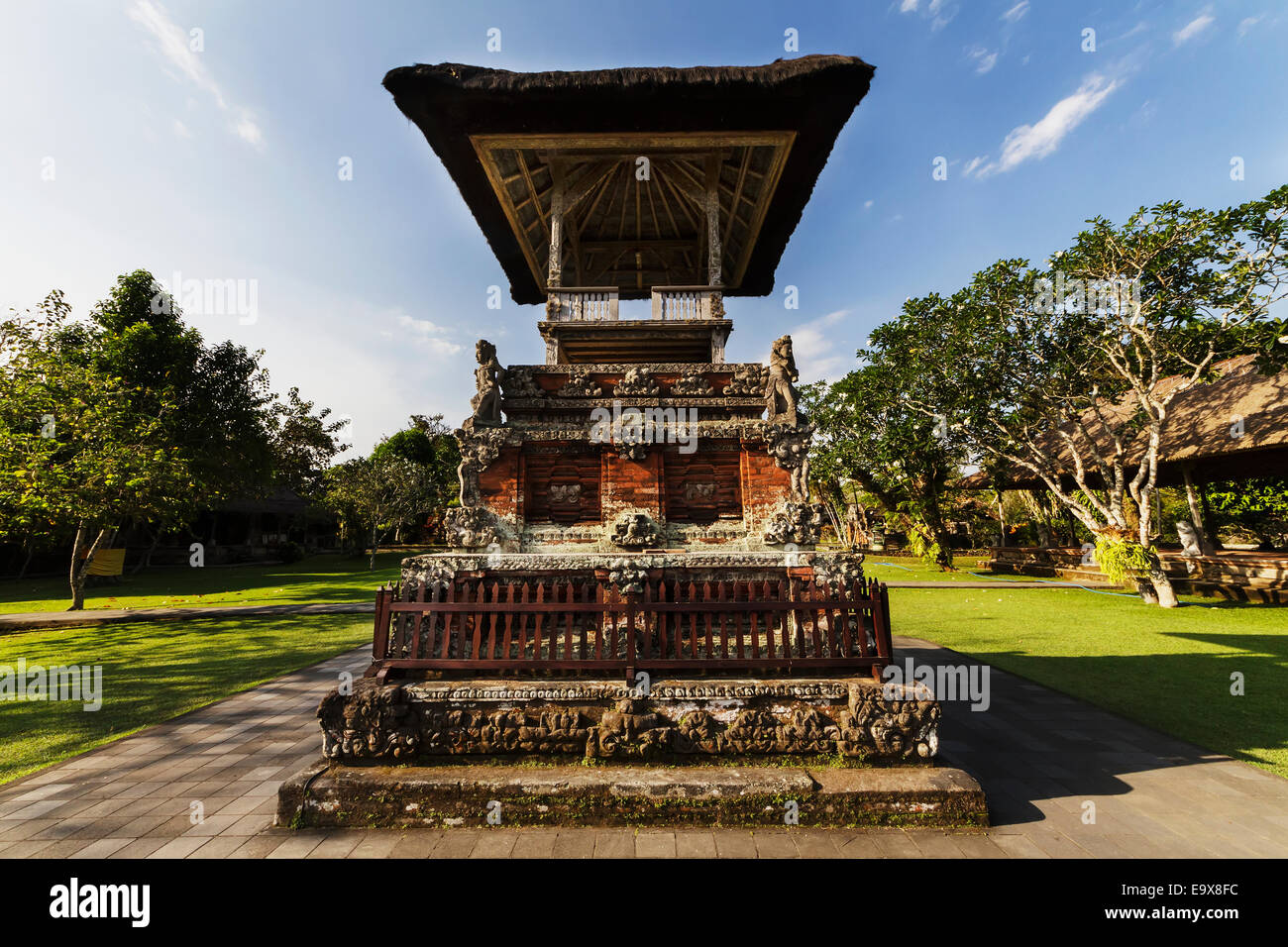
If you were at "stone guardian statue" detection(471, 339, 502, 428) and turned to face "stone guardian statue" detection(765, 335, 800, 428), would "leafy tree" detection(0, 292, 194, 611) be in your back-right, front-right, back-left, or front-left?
back-left

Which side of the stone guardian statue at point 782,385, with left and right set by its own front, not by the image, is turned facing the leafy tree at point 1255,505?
left

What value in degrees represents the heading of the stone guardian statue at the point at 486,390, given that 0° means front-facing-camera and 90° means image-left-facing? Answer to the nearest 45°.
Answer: approximately 45°

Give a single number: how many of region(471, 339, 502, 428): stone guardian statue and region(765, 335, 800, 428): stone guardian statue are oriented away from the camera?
0

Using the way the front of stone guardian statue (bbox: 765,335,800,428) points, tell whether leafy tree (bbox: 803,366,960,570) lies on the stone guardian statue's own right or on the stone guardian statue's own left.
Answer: on the stone guardian statue's own left

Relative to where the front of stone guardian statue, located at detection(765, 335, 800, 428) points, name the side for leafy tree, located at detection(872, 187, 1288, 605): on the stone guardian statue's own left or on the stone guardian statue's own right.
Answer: on the stone guardian statue's own left

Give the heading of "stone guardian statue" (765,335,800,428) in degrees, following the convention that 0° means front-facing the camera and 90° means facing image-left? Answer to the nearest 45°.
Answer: approximately 315°

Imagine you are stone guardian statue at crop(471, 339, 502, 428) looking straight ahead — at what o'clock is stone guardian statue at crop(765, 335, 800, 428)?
stone guardian statue at crop(765, 335, 800, 428) is roughly at 8 o'clock from stone guardian statue at crop(471, 339, 502, 428).

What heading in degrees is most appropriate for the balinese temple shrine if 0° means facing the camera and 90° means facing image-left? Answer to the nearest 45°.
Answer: approximately 0°

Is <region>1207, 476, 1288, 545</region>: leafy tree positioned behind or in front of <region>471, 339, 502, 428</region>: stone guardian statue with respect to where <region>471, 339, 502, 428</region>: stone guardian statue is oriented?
behind

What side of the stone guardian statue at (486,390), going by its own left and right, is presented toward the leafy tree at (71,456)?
right

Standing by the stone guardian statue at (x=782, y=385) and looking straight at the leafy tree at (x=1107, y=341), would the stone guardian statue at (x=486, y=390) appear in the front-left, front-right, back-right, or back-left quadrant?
back-left

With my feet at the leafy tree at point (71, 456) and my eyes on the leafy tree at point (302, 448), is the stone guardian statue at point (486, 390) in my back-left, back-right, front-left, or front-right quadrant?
back-right
